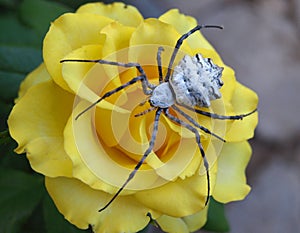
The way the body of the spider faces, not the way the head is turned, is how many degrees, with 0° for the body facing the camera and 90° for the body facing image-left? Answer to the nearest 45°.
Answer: approximately 45°
